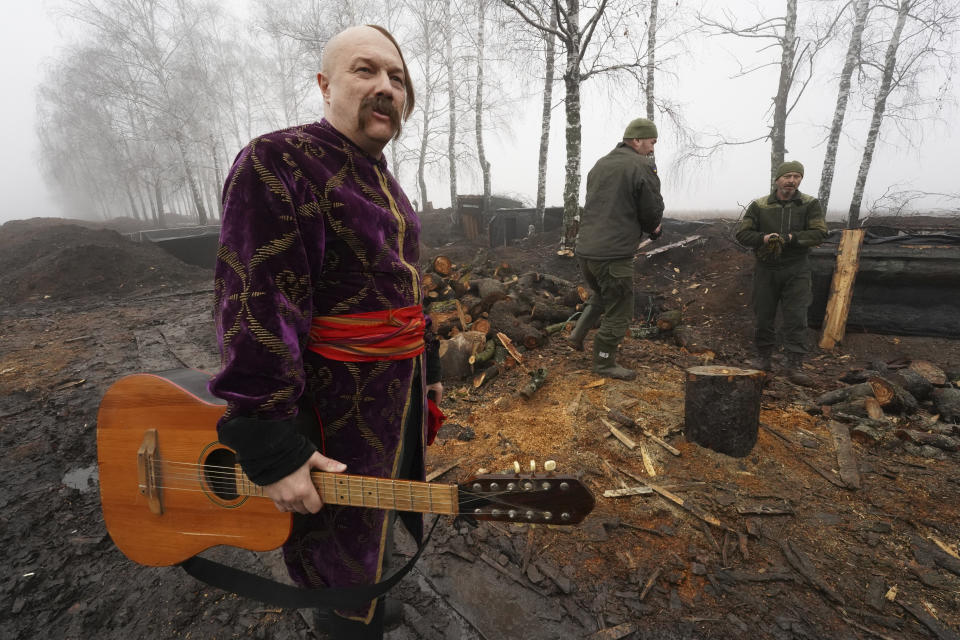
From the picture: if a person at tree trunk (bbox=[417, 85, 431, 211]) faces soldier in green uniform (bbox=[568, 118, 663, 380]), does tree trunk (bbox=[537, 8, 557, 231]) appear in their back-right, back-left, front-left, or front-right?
front-left

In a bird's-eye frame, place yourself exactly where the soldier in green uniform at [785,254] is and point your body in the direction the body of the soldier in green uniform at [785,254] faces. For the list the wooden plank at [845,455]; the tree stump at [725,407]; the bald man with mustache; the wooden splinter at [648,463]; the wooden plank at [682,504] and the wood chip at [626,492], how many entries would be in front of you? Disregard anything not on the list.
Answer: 6

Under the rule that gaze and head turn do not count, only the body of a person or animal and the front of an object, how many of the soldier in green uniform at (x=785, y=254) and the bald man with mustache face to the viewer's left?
0

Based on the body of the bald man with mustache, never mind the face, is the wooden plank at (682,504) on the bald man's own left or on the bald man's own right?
on the bald man's own left

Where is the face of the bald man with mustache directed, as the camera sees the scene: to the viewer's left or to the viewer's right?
to the viewer's right

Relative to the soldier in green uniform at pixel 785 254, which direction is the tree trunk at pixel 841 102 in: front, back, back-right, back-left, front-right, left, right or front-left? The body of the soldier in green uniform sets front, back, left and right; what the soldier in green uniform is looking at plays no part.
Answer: back

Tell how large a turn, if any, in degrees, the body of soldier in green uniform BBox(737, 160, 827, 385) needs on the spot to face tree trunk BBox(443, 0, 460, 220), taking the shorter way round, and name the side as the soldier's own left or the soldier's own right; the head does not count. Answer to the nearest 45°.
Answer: approximately 135° to the soldier's own right

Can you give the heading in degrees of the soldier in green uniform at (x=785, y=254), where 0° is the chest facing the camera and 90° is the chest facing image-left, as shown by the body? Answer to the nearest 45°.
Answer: approximately 0°

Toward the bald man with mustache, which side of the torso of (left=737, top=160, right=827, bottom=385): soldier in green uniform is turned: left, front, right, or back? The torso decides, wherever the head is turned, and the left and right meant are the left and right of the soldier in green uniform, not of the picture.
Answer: front

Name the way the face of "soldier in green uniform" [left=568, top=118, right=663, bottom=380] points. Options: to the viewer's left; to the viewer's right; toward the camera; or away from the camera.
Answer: to the viewer's right

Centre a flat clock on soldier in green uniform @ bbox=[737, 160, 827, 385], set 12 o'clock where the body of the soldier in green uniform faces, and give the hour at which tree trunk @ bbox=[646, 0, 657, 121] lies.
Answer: The tree trunk is roughly at 5 o'clock from the soldier in green uniform.

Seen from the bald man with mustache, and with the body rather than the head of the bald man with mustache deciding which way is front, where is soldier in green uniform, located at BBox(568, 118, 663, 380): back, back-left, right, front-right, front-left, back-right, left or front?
left

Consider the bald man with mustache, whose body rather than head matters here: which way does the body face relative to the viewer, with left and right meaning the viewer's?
facing the viewer and to the right of the viewer

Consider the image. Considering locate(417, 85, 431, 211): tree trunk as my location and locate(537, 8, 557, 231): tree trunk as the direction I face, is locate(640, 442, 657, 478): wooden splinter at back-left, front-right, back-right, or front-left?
front-right
